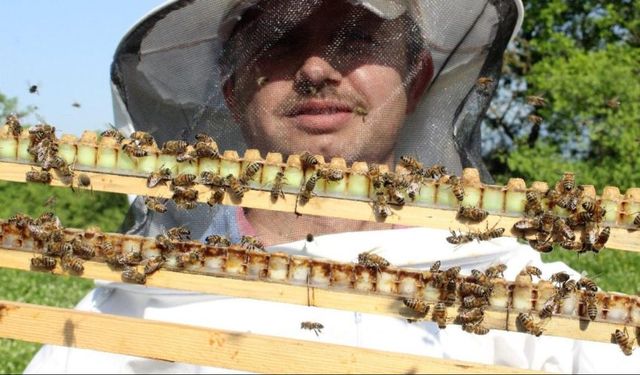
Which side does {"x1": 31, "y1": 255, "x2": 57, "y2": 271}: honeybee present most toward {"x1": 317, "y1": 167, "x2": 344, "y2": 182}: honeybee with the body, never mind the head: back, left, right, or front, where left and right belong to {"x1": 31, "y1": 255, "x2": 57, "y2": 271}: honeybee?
back

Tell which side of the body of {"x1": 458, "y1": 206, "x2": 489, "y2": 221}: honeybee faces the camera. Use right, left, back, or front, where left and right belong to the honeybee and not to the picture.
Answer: left

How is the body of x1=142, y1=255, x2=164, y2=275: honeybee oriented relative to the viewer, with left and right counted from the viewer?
facing to the right of the viewer

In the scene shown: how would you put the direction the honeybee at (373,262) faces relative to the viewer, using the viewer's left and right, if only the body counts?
facing to the left of the viewer

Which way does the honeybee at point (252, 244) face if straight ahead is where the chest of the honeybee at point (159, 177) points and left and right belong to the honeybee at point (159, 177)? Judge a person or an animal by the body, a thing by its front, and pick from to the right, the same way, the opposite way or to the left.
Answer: the opposite way

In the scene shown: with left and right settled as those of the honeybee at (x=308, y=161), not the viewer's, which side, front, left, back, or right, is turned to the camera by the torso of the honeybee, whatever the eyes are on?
left

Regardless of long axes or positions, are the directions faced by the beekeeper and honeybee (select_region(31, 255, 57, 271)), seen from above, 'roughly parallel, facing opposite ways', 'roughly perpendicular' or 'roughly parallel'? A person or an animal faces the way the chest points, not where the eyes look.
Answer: roughly perpendicular

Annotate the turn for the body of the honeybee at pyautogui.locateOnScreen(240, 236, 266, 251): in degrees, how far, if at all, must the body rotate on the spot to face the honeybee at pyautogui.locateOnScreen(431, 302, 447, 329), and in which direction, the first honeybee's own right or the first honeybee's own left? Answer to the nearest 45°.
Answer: approximately 135° to the first honeybee's own left

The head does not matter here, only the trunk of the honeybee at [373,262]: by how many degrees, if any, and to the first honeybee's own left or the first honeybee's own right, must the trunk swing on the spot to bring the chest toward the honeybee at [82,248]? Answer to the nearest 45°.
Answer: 0° — it already faces it
